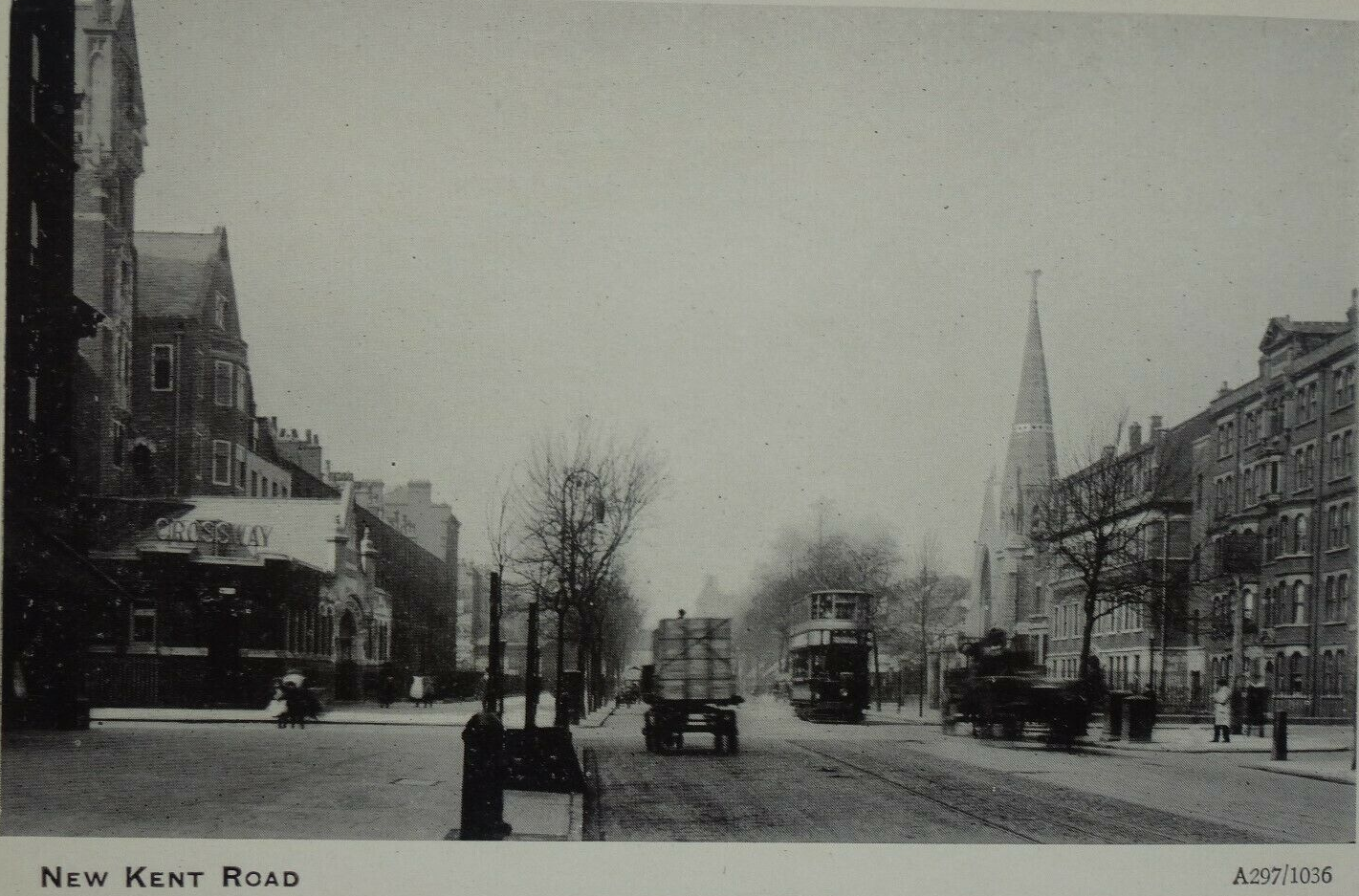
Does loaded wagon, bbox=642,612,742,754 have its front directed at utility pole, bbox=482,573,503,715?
no

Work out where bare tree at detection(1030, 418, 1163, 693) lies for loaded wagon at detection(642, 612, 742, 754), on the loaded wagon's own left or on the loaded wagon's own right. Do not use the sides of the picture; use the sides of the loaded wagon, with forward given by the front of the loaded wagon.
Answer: on the loaded wagon's own right

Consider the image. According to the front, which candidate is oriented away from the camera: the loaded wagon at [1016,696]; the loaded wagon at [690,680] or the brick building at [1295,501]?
the loaded wagon at [690,680]

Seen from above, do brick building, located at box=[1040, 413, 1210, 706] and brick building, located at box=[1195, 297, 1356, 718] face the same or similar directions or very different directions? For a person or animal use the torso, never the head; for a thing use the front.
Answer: same or similar directions

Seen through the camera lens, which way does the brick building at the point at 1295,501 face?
facing the viewer and to the left of the viewer

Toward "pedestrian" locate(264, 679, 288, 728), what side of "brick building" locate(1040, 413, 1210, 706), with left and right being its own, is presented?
front

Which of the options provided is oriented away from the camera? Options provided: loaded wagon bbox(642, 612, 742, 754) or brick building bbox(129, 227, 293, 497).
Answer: the loaded wagon

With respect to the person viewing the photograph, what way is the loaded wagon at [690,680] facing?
facing away from the viewer

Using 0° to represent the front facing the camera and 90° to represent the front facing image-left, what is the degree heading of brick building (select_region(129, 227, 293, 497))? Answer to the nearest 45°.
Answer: approximately 315°

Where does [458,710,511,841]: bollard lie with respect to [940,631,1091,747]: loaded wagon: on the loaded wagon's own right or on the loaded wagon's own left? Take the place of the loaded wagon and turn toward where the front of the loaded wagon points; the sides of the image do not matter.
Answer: on the loaded wagon's own right

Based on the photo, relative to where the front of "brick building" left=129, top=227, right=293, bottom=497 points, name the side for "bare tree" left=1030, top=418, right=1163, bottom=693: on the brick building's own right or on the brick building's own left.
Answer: on the brick building's own left

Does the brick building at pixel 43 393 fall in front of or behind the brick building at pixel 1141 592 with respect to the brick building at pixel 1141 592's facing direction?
in front
